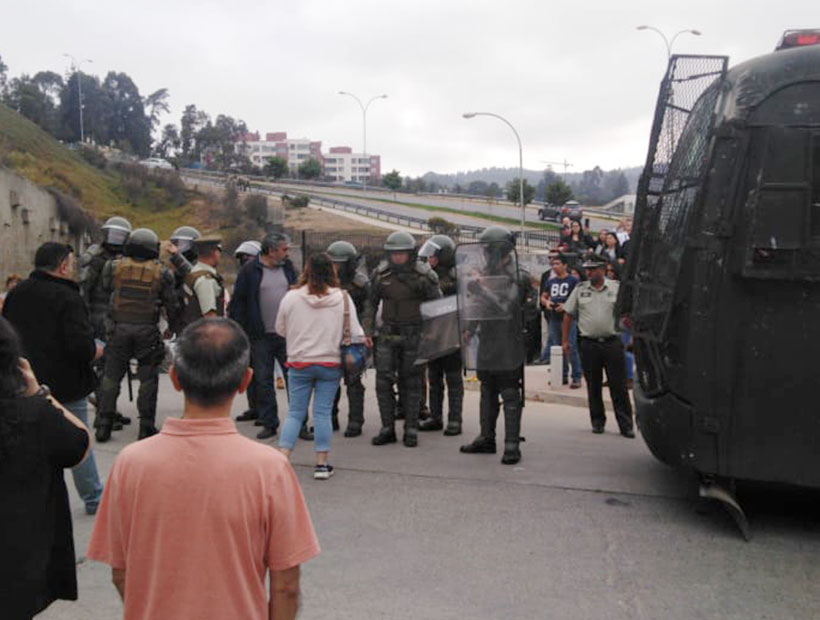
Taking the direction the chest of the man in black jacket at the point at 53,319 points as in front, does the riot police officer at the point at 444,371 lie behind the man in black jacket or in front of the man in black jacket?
in front

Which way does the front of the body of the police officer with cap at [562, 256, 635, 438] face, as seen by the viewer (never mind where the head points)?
toward the camera

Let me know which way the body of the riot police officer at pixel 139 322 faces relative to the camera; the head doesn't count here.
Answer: away from the camera

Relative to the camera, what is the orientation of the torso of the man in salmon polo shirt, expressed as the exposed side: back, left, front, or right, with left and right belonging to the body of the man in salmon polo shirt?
back

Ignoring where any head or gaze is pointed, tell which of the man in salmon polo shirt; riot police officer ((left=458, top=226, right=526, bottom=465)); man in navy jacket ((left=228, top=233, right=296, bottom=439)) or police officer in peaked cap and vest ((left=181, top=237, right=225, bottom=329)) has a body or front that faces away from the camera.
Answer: the man in salmon polo shirt

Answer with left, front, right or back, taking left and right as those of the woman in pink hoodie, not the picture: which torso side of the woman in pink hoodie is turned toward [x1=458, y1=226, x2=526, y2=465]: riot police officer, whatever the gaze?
right

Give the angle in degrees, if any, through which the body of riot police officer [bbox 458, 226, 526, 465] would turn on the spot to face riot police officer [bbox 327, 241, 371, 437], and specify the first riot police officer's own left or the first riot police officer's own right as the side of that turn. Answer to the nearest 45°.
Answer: approximately 90° to the first riot police officer's own right

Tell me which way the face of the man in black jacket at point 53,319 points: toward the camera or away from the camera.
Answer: away from the camera

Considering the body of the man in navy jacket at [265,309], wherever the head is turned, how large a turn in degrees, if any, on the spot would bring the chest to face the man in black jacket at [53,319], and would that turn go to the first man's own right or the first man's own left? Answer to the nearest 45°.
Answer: approximately 90° to the first man's own right

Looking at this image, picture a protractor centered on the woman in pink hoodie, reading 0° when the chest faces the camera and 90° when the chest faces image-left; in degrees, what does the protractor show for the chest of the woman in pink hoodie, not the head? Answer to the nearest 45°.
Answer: approximately 180°

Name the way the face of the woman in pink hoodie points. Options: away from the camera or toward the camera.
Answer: away from the camera

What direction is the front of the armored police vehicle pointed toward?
to the viewer's left
